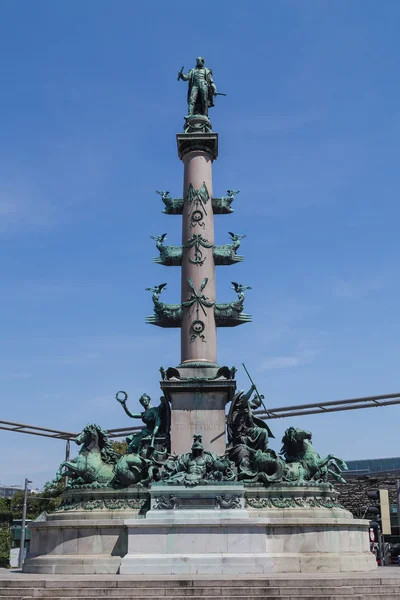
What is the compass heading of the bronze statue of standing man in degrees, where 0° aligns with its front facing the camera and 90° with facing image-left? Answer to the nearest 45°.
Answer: approximately 0°
